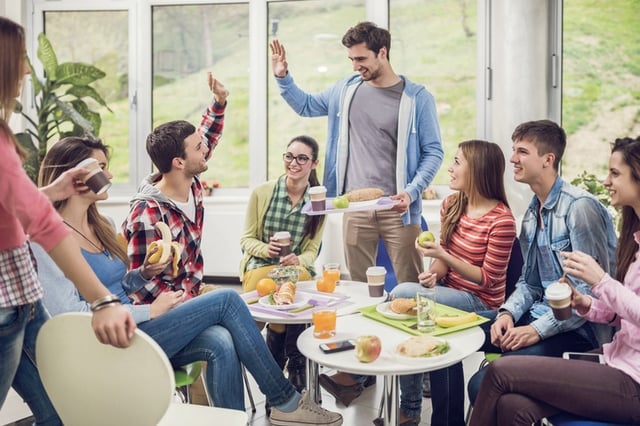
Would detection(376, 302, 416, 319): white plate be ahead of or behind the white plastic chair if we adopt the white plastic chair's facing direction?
ahead

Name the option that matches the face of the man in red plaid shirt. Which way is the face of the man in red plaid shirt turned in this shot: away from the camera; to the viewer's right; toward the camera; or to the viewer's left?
to the viewer's right

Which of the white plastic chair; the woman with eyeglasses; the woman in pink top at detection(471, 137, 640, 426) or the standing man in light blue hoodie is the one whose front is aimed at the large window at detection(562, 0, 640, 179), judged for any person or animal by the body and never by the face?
the white plastic chair

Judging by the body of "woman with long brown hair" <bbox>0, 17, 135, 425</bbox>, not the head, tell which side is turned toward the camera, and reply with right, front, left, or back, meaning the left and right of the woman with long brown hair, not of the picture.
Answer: right

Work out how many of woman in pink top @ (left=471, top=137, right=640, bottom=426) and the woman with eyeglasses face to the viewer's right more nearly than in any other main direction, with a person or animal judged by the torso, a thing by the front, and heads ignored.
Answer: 0

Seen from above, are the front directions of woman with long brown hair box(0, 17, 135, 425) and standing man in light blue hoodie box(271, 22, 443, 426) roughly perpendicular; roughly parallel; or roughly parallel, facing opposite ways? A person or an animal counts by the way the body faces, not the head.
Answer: roughly perpendicular

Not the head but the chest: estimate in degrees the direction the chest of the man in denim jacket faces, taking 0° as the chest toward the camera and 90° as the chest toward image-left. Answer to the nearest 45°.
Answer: approximately 45°

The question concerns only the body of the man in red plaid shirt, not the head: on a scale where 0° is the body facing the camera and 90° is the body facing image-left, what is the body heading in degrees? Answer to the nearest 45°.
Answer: approximately 315°
